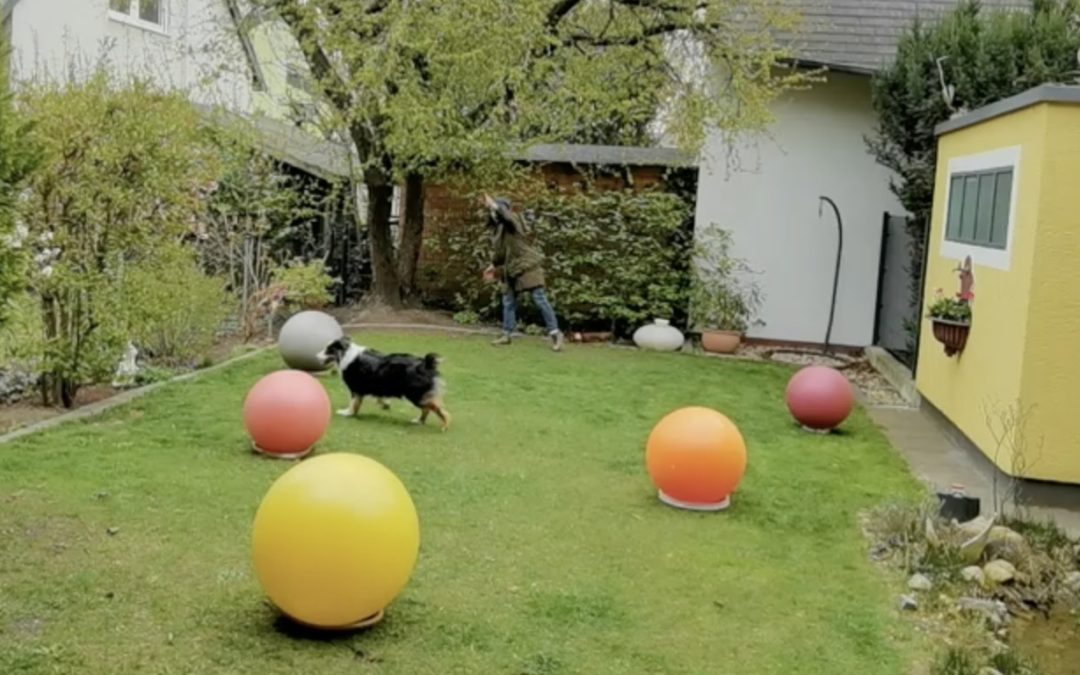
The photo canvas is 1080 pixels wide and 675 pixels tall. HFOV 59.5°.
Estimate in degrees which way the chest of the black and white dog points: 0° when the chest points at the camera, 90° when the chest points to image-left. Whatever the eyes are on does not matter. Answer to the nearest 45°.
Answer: approximately 90°

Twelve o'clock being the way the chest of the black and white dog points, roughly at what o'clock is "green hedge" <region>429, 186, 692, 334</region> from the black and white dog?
The green hedge is roughly at 4 o'clock from the black and white dog.

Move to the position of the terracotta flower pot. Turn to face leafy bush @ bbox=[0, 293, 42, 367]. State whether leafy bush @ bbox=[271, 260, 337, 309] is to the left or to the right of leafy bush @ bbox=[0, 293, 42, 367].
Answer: right

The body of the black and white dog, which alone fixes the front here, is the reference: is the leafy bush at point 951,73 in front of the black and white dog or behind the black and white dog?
behind

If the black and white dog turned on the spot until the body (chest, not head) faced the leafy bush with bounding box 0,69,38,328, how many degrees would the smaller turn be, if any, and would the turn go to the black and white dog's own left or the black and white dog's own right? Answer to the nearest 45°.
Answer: approximately 45° to the black and white dog's own left

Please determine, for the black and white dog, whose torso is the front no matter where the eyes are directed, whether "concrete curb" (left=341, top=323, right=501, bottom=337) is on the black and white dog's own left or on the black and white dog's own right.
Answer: on the black and white dog's own right

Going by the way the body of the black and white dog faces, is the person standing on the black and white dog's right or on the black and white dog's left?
on the black and white dog's right

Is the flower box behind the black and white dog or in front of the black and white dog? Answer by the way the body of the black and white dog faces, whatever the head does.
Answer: behind

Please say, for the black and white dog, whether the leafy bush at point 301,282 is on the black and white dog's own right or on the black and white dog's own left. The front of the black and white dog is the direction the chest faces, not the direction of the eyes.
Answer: on the black and white dog's own right

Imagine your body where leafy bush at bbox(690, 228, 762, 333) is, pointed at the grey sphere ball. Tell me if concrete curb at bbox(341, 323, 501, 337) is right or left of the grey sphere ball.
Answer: right

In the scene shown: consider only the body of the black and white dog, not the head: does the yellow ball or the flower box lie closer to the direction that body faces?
the yellow ball

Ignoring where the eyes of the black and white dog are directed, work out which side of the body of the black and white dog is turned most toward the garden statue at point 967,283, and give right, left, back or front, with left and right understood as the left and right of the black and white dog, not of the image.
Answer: back

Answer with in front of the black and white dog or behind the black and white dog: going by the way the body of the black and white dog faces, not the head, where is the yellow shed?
behind

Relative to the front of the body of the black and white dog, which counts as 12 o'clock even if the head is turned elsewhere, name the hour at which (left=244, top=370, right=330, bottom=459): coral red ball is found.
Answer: The coral red ball is roughly at 10 o'clock from the black and white dog.
